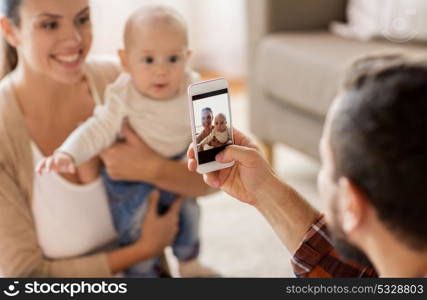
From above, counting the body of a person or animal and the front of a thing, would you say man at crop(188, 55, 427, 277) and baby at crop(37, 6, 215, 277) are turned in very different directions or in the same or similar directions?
very different directions

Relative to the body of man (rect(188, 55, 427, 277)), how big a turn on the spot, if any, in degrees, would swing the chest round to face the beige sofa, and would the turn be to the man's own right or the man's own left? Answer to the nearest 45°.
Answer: approximately 45° to the man's own right

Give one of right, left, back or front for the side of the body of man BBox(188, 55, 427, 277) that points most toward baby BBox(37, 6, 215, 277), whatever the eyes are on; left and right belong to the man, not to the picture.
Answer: front

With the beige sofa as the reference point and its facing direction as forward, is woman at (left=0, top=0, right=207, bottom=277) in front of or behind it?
in front

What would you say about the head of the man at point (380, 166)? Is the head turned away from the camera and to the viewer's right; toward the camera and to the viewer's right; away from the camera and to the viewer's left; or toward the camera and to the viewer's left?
away from the camera and to the viewer's left

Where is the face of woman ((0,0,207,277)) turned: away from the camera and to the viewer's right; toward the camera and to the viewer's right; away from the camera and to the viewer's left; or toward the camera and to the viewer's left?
toward the camera and to the viewer's right

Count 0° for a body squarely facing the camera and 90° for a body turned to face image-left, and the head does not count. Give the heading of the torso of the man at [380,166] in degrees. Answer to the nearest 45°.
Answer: approximately 135°

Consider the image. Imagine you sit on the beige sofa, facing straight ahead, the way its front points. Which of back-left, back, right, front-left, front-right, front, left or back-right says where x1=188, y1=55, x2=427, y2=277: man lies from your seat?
front-left

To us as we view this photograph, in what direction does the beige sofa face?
facing the viewer and to the left of the viewer

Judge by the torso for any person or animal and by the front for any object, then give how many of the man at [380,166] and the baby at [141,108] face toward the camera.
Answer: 1

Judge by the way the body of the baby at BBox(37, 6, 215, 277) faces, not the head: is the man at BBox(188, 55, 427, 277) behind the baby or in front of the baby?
in front

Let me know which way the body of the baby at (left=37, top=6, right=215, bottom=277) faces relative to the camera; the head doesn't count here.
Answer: toward the camera

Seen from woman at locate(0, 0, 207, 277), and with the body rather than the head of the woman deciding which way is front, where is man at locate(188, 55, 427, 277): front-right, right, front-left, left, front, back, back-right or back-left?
front
